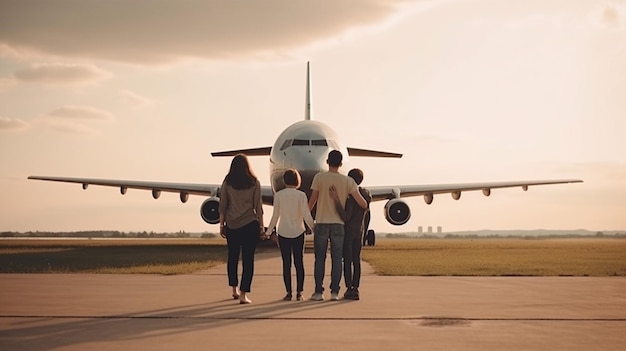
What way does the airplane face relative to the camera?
toward the camera

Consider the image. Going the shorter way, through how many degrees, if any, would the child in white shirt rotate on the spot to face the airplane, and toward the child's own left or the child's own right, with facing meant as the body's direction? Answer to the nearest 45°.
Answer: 0° — they already face it

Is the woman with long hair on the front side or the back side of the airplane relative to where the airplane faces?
on the front side

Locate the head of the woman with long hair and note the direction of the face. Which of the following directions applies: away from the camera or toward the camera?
away from the camera

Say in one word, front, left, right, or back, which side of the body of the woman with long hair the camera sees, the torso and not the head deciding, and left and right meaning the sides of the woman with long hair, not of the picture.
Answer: back

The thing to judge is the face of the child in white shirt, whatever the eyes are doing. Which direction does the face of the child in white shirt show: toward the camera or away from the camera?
away from the camera

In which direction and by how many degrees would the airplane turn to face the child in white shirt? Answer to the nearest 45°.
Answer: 0° — it already faces them

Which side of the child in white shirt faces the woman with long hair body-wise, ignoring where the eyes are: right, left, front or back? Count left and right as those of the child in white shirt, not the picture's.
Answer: left

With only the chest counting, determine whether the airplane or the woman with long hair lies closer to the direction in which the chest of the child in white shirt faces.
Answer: the airplane

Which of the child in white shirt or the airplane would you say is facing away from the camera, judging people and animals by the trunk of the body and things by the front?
the child in white shirt

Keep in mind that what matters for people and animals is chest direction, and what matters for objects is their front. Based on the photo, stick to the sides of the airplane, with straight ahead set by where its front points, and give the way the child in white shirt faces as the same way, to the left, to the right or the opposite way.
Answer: the opposite way

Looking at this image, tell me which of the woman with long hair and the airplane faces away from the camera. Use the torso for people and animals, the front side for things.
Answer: the woman with long hair

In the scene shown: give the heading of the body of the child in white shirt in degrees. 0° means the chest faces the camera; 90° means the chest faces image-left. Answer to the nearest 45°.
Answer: approximately 180°

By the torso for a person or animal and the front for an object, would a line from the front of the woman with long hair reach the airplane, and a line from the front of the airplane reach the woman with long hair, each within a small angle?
yes

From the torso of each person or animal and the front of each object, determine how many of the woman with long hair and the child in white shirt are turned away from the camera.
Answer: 2

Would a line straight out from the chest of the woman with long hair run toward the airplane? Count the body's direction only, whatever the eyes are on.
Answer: yes

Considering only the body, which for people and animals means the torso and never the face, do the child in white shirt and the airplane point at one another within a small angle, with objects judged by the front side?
yes
